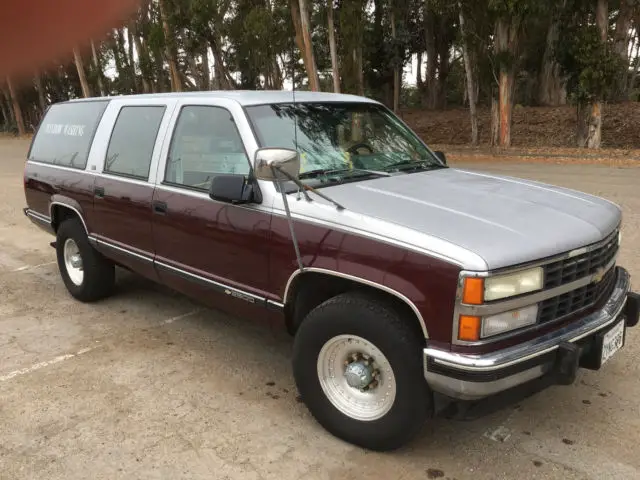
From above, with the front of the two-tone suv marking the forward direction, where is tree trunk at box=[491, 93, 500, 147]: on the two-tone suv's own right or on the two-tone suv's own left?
on the two-tone suv's own left

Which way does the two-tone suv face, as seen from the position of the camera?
facing the viewer and to the right of the viewer

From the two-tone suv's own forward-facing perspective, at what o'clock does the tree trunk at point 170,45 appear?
The tree trunk is roughly at 7 o'clock from the two-tone suv.

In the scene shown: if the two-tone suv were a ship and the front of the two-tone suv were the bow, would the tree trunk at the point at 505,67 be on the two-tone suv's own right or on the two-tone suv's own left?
on the two-tone suv's own left

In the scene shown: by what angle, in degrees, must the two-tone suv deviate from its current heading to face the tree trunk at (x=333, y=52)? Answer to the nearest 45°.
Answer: approximately 135° to its left

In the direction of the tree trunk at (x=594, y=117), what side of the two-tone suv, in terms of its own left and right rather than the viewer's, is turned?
left

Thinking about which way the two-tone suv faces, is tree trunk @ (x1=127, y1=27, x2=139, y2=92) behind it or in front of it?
behind

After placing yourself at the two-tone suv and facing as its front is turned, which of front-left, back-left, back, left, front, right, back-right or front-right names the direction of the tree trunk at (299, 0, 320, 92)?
back-left
